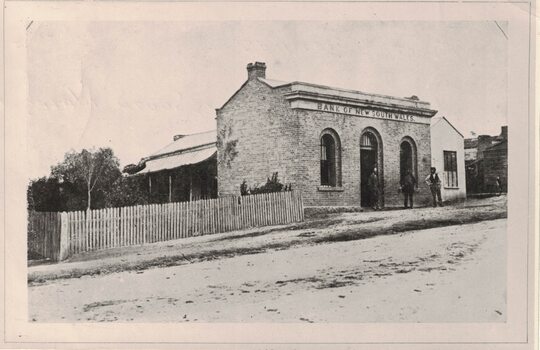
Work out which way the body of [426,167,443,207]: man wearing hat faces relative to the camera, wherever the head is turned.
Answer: toward the camera

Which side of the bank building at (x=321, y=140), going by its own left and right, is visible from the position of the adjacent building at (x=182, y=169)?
right

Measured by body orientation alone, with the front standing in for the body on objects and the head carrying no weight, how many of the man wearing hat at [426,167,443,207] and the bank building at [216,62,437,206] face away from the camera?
0

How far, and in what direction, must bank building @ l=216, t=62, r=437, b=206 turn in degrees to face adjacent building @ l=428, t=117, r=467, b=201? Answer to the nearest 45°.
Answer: approximately 45° to its left

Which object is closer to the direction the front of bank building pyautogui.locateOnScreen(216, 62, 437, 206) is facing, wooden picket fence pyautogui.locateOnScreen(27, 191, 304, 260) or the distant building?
the distant building

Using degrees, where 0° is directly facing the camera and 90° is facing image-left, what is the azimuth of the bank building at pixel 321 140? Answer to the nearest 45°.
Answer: approximately 315°

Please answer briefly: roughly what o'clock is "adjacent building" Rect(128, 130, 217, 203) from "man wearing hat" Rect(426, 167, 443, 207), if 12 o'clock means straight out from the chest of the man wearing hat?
The adjacent building is roughly at 2 o'clock from the man wearing hat.
